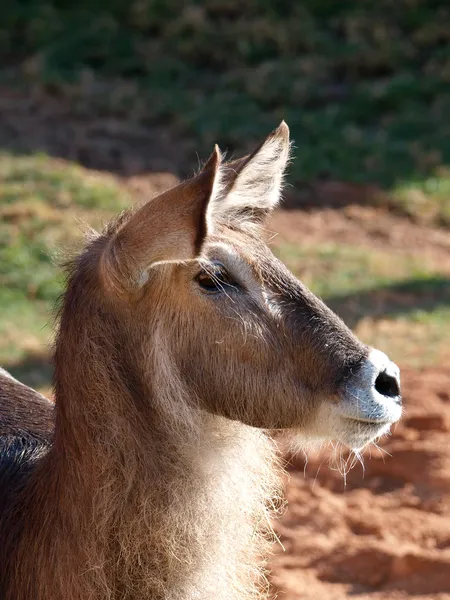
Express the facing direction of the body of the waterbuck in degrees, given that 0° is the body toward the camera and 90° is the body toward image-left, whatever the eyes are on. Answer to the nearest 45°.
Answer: approximately 270°
